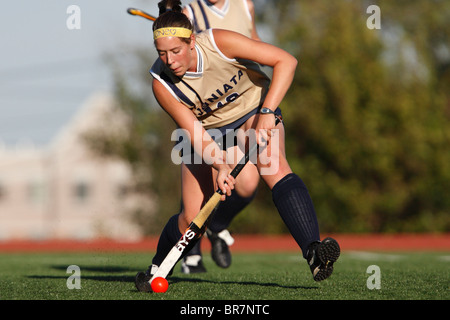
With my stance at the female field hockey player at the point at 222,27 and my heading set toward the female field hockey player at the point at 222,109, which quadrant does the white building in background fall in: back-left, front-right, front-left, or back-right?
back-right

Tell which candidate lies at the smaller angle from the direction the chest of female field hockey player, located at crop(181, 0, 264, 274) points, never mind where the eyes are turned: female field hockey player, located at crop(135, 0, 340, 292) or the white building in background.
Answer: the female field hockey player

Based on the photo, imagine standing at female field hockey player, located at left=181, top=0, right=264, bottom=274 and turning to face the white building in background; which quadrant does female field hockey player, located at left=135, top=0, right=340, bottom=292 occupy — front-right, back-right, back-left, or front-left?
back-left

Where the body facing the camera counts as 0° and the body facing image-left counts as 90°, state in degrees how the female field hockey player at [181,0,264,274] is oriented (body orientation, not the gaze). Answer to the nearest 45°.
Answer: approximately 0°

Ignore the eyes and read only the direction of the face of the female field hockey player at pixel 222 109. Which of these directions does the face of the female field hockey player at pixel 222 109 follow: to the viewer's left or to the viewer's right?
to the viewer's left

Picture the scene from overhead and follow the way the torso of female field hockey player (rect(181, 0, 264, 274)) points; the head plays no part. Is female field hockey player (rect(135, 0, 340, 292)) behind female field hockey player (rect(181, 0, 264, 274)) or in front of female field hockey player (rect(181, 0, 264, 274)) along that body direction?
in front

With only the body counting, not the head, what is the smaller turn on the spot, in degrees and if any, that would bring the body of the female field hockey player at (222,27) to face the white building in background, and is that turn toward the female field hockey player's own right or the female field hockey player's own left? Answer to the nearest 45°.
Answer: approximately 180°
